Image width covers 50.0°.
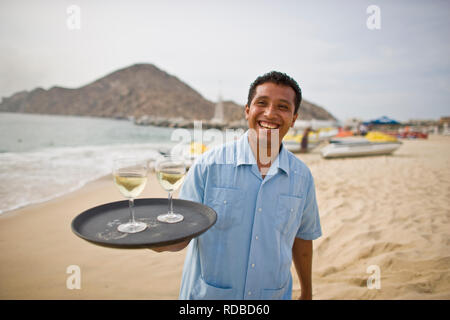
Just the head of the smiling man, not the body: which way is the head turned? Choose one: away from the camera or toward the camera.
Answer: toward the camera

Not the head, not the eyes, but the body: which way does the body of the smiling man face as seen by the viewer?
toward the camera
